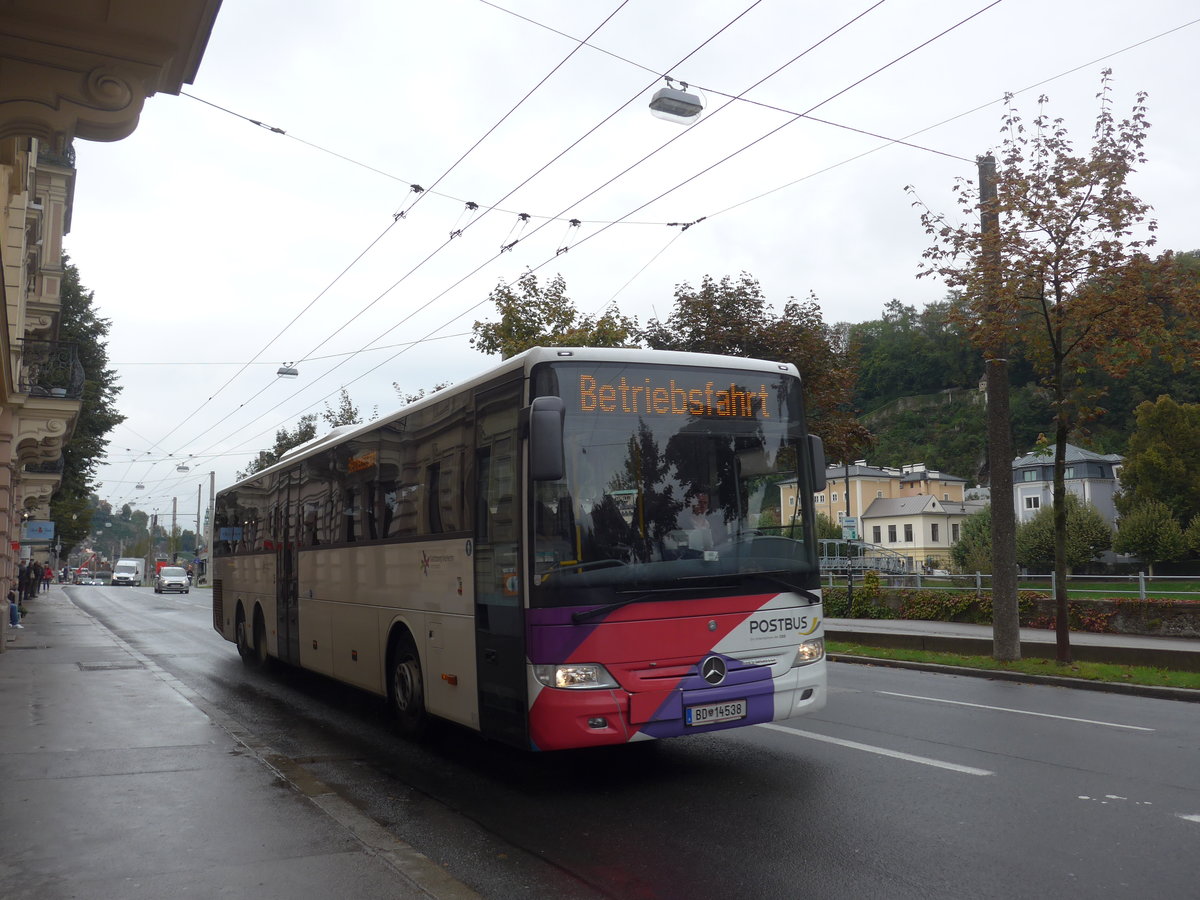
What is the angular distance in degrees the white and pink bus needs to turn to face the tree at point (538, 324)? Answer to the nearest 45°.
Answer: approximately 135° to its left

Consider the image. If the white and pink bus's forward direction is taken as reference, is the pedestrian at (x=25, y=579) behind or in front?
behind

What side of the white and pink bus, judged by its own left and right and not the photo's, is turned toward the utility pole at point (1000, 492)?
left

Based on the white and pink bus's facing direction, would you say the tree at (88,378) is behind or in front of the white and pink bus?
behind

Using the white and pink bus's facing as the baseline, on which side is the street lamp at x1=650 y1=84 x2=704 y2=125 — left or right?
on its left

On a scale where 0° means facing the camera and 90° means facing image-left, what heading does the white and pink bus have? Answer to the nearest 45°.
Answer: approximately 315°
